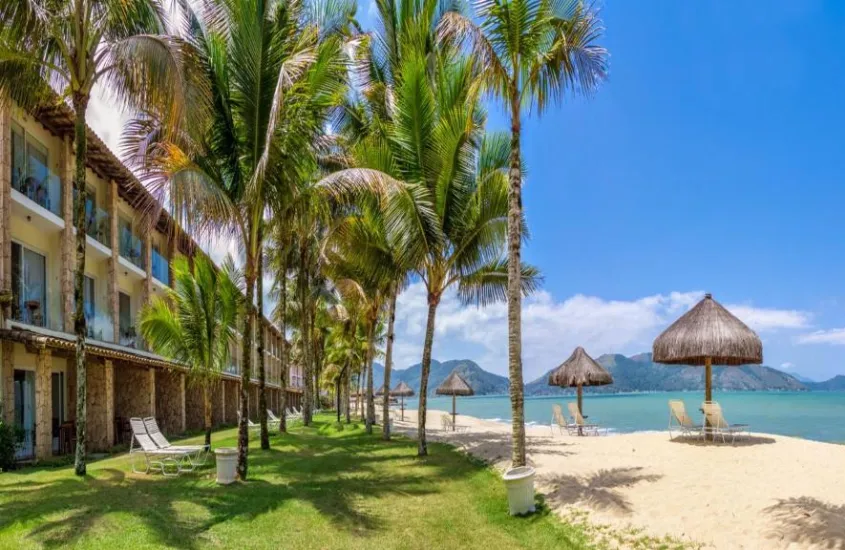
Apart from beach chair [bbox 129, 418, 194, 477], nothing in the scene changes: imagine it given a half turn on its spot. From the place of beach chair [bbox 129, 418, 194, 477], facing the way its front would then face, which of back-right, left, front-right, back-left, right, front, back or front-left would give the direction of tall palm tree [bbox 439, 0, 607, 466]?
back-left

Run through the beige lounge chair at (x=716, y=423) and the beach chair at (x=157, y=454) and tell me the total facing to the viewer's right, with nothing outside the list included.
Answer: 2

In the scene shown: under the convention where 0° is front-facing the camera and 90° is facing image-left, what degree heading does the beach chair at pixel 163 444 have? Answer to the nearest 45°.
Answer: approximately 270°

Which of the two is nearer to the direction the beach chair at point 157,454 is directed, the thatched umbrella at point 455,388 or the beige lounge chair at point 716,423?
the beige lounge chair

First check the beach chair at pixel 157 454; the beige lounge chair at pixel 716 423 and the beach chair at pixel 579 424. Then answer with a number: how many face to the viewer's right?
3

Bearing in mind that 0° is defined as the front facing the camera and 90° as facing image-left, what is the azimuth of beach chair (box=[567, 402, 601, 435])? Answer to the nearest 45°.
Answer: approximately 270°

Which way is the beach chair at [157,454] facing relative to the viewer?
to the viewer's right

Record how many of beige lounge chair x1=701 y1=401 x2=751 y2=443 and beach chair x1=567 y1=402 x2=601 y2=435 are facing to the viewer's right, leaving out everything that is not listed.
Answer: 2

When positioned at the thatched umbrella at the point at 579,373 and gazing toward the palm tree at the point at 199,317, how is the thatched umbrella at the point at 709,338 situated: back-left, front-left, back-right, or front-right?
front-left

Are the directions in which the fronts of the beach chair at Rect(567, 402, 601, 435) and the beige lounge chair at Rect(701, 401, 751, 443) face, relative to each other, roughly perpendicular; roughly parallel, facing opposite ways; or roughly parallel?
roughly parallel
